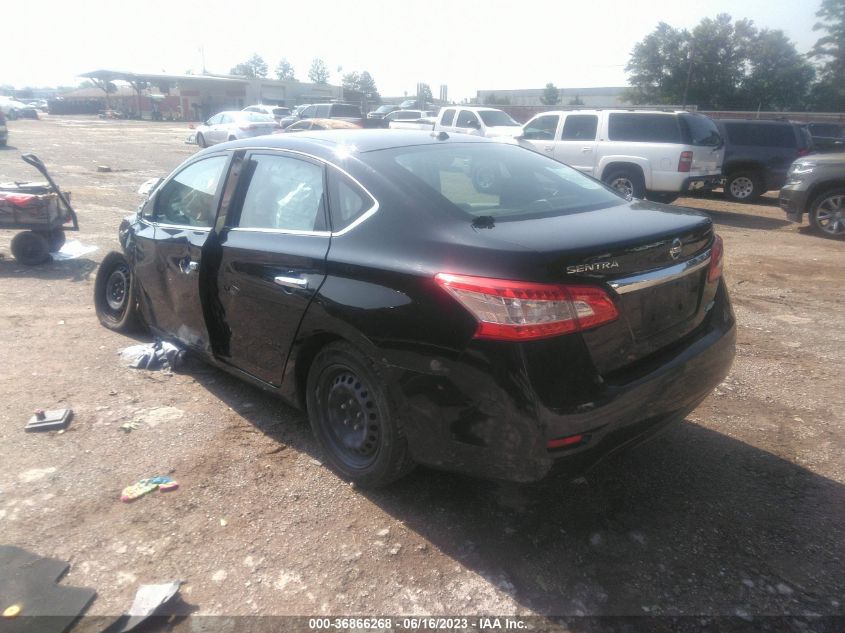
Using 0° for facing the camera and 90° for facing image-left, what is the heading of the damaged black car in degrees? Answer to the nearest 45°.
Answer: approximately 135°

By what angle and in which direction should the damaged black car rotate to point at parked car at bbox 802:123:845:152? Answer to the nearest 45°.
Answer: approximately 90° to its right

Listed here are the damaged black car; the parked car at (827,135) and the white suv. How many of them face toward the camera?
0

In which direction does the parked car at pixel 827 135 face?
to the viewer's left

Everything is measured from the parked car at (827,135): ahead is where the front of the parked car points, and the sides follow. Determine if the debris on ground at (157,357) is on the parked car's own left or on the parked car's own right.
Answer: on the parked car's own left

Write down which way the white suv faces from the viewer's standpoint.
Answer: facing away from the viewer and to the left of the viewer

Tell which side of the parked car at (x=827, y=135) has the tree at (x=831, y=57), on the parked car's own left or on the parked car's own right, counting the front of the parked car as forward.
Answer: on the parked car's own right

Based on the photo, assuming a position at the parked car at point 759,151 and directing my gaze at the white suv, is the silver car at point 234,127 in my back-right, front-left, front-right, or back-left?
front-right

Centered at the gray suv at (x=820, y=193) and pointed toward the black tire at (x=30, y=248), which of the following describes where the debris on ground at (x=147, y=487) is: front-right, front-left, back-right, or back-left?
front-left

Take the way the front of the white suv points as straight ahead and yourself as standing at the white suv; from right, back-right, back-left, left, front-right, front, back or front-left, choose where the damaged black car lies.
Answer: back-left

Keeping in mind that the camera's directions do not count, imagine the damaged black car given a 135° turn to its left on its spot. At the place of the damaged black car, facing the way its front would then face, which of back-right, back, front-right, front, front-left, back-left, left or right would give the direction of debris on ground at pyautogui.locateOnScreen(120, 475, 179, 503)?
right

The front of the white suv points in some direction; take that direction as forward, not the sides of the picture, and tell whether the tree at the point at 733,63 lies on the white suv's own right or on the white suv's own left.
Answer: on the white suv's own right

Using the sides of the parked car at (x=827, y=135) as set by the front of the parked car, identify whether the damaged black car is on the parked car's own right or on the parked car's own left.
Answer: on the parked car's own left

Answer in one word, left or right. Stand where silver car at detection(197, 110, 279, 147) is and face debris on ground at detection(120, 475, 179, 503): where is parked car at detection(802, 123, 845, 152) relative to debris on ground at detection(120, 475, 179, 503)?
left

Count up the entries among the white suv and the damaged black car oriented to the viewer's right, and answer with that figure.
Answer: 0

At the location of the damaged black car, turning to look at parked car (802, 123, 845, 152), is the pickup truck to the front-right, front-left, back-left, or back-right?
front-left

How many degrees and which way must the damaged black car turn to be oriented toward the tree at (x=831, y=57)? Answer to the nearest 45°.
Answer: approximately 90° to its right

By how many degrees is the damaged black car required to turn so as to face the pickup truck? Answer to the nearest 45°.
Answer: approximately 45° to its right
